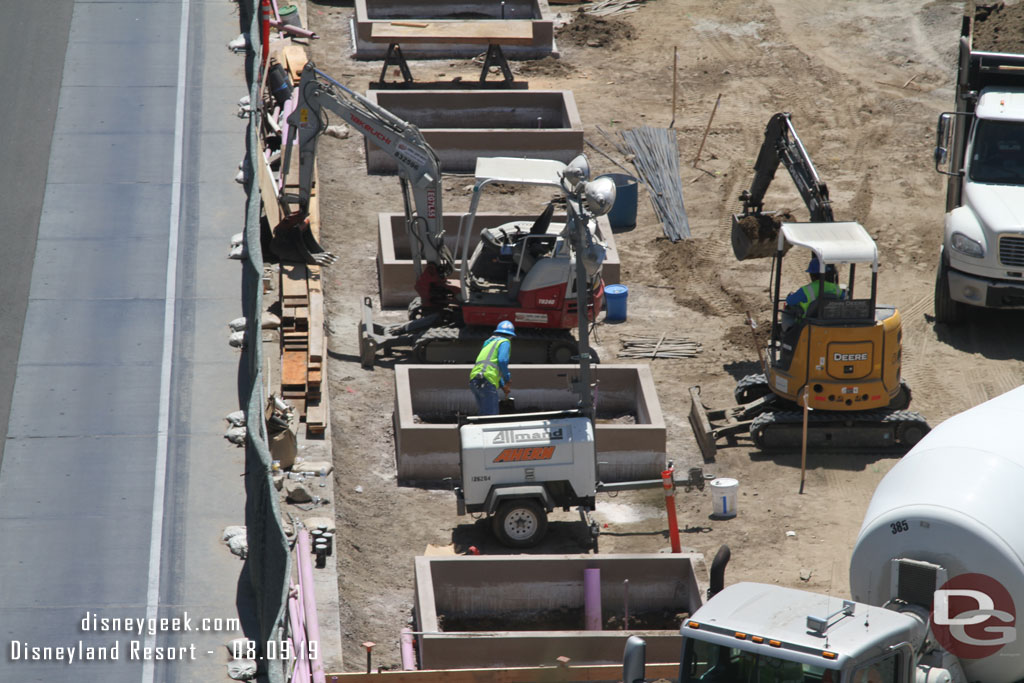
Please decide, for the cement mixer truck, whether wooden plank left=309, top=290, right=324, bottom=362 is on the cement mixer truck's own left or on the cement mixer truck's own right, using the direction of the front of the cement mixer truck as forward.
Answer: on the cement mixer truck's own right

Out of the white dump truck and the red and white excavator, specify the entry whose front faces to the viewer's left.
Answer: the red and white excavator

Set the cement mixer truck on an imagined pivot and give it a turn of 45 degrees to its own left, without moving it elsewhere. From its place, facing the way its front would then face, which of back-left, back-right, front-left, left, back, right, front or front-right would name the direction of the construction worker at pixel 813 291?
back

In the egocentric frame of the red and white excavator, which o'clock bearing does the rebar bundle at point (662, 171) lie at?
The rebar bundle is roughly at 4 o'clock from the red and white excavator.

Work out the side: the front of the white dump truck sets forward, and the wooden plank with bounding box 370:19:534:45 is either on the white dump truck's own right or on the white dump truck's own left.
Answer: on the white dump truck's own right

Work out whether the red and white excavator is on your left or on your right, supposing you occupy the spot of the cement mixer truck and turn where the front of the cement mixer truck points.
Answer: on your right

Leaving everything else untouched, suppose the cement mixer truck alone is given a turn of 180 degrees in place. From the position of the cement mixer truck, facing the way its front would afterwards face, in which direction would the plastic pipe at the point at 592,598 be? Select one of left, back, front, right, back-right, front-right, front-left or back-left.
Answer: left

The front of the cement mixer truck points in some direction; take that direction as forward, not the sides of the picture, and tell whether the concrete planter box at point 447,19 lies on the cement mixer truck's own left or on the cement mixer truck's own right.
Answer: on the cement mixer truck's own right

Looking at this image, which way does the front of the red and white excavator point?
to the viewer's left

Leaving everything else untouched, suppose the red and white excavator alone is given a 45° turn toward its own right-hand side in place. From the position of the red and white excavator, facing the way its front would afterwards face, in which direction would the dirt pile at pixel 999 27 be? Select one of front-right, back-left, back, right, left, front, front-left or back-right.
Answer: right

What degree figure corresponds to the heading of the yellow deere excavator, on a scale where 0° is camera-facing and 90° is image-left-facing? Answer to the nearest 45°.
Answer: approximately 135°

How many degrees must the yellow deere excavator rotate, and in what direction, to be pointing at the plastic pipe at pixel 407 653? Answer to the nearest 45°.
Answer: approximately 90° to its left

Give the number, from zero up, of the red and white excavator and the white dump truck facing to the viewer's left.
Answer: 1

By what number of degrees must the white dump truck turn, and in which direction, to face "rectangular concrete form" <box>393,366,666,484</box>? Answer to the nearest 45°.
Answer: approximately 45° to its right

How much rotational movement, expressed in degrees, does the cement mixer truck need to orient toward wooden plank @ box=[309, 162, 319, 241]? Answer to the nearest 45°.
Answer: approximately 90° to its right

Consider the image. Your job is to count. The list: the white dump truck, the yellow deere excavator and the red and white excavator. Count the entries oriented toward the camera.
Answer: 1

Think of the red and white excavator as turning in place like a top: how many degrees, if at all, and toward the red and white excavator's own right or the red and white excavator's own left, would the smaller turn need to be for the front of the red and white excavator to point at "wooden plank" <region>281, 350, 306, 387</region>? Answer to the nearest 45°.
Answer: approximately 45° to the red and white excavator's own left
